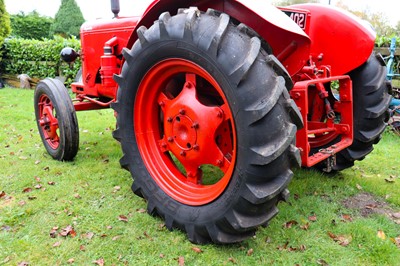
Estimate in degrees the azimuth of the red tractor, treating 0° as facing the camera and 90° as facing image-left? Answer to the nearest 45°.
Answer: approximately 135°

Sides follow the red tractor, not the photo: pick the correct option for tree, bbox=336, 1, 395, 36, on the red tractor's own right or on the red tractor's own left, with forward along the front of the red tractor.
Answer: on the red tractor's own right

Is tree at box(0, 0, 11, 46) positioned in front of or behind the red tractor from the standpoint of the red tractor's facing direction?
in front

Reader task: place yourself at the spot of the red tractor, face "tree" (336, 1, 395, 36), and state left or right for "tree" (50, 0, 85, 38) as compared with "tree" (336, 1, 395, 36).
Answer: left

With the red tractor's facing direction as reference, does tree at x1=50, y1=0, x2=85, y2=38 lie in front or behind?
in front

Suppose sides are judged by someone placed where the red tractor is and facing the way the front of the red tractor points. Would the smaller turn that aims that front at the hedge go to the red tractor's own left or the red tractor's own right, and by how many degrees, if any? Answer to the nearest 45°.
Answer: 0° — it already faces it

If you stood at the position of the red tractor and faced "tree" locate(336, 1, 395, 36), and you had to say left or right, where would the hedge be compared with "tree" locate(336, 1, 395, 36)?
left
